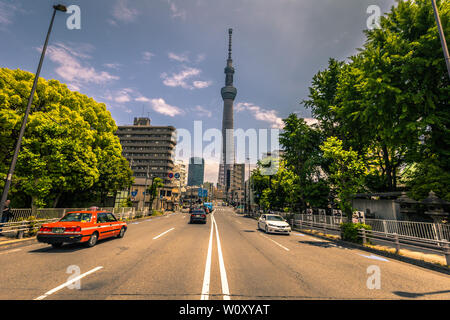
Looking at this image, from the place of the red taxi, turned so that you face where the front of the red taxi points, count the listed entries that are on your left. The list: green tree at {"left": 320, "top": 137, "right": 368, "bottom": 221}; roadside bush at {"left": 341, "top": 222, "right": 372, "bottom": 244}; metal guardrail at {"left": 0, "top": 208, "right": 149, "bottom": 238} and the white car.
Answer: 1

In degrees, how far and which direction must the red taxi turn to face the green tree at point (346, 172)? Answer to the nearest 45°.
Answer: approximately 45° to its right

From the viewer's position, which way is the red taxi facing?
facing away from the viewer and to the right of the viewer

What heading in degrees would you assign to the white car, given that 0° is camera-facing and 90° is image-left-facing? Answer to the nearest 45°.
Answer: approximately 315°

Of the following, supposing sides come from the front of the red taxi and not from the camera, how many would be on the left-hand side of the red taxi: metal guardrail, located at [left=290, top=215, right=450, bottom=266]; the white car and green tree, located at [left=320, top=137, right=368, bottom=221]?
0

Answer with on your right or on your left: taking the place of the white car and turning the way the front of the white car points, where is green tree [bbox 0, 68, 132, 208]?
on your right

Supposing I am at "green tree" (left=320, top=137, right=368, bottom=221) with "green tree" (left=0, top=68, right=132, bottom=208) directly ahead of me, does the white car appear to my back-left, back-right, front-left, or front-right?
front-right

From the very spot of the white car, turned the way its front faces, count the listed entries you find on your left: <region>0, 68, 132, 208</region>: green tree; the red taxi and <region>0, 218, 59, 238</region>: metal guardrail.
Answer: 0

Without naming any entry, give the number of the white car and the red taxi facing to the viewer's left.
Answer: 0

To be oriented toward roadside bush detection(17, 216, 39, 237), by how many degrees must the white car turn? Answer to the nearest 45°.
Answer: approximately 90° to its right

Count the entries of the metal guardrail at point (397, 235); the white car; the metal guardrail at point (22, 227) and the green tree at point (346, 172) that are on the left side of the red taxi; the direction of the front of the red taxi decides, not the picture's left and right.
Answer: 1

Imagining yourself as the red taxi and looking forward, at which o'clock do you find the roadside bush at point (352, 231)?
The roadside bush is roughly at 2 o'clock from the red taxi.

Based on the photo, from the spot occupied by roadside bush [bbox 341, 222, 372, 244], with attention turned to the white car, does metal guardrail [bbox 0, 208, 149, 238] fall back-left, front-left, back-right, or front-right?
front-left

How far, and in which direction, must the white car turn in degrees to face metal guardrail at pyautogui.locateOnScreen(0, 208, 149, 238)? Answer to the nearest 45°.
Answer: approximately 90° to its right

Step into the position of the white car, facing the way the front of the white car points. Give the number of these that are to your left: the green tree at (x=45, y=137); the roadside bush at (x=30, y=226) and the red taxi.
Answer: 0

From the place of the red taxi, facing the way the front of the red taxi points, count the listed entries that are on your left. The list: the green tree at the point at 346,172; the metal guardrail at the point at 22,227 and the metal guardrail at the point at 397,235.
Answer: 1

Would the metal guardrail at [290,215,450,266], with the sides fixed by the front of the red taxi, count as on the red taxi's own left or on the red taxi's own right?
on the red taxi's own right

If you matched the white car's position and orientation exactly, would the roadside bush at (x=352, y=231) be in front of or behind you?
in front
